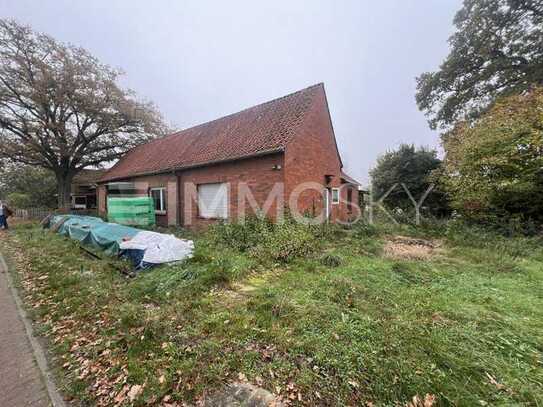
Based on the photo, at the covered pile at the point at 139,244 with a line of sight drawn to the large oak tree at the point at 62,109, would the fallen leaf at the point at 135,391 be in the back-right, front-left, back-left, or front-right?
back-left
